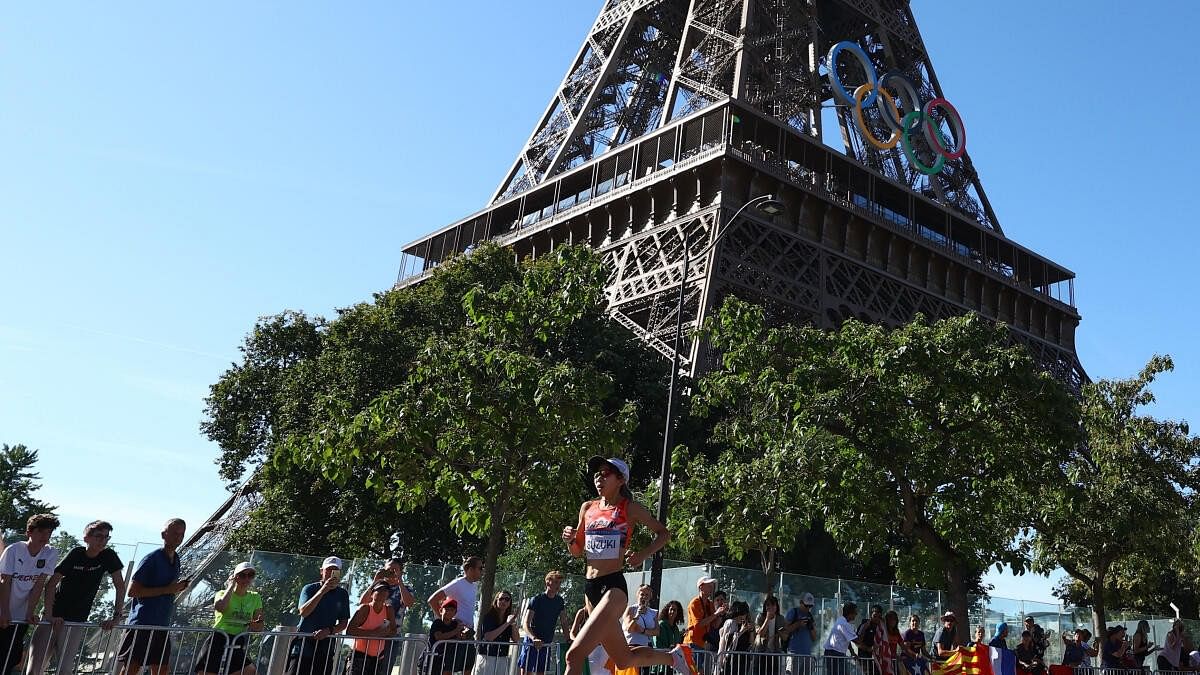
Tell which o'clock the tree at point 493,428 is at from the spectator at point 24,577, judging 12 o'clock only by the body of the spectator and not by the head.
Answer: The tree is roughly at 9 o'clock from the spectator.

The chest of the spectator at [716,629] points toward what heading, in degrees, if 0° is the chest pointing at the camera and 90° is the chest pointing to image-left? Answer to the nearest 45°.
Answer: approximately 45°

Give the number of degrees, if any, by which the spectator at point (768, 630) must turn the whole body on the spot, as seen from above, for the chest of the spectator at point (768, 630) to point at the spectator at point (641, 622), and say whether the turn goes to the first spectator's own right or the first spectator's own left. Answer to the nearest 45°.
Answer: approximately 45° to the first spectator's own right

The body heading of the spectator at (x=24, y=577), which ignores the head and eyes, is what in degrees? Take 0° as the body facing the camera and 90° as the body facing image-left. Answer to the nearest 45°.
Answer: approximately 315°

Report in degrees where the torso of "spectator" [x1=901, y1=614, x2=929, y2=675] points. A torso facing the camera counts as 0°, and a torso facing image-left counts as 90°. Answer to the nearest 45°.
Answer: approximately 0°

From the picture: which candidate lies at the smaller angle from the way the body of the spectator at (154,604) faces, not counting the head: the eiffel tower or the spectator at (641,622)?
the spectator

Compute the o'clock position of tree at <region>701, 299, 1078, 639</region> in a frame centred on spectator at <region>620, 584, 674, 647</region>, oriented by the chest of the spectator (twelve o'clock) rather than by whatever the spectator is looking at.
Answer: The tree is roughly at 7 o'clock from the spectator.

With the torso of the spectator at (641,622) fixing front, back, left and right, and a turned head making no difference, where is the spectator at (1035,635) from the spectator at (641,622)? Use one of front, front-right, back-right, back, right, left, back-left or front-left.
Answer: back-left

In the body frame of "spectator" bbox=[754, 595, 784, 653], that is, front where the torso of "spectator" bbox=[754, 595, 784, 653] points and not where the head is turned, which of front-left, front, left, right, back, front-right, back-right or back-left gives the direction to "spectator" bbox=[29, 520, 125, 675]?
front-right

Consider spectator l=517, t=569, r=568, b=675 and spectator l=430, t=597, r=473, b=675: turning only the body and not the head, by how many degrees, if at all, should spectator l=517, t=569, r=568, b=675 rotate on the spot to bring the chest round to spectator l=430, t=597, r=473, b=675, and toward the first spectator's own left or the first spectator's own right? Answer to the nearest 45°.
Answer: approximately 45° to the first spectator's own right

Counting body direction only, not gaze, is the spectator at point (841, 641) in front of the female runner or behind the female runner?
behind

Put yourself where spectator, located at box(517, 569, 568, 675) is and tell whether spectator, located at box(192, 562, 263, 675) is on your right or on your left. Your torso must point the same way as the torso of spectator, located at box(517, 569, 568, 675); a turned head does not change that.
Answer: on your right
